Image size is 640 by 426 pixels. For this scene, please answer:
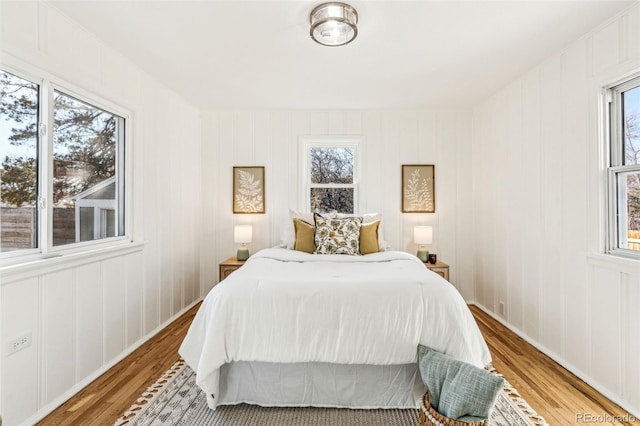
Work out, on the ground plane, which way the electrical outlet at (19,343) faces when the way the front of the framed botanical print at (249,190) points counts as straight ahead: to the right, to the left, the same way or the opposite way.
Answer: to the left

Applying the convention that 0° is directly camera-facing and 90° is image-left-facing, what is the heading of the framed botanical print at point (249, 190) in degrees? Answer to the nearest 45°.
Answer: approximately 0°

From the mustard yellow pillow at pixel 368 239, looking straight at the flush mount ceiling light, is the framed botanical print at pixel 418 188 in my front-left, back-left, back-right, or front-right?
back-left

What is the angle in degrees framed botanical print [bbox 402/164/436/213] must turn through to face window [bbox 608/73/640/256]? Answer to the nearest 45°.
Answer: approximately 45° to its left

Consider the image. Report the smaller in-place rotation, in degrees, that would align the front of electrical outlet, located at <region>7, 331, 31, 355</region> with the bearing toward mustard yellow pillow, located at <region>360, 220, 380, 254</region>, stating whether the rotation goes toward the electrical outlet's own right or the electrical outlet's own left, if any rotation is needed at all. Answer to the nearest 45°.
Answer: approximately 45° to the electrical outlet's own left

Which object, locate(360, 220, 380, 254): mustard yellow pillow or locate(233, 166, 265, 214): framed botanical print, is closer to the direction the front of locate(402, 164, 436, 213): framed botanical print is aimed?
the mustard yellow pillow

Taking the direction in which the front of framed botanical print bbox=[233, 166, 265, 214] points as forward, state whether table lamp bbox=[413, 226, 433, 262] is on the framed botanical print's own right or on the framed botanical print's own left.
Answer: on the framed botanical print's own left

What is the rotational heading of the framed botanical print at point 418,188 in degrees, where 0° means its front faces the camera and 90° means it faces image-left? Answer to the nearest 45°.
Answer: approximately 0°

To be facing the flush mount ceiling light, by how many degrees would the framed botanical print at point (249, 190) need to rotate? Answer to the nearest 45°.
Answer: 0° — it already faces it
